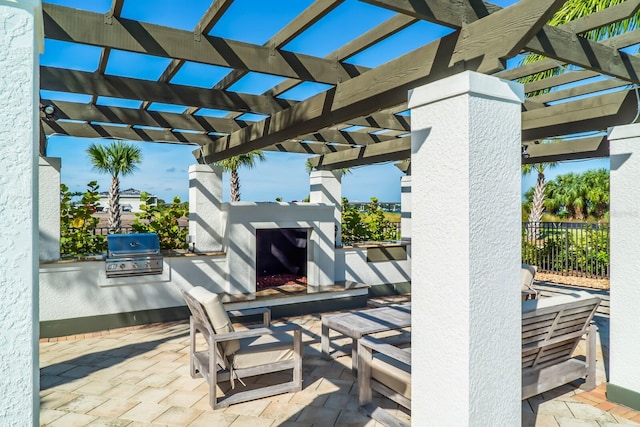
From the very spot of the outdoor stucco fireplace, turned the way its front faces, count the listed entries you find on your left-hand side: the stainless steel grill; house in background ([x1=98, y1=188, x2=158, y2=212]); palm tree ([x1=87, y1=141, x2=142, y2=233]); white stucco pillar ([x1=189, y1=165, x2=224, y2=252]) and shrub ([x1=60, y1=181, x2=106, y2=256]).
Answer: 0

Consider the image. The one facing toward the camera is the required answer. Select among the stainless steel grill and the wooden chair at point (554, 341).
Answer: the stainless steel grill

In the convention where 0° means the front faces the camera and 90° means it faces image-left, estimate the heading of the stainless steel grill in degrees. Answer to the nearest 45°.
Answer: approximately 0°

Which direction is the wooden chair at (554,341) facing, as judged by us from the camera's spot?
facing away from the viewer and to the left of the viewer

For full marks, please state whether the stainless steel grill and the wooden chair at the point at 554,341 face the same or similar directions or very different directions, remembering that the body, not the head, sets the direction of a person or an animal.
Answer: very different directions

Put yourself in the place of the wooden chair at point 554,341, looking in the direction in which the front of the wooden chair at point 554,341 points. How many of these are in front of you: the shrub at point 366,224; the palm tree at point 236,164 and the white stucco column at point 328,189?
3

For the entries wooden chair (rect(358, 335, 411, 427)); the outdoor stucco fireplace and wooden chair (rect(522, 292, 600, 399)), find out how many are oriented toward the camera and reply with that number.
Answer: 1

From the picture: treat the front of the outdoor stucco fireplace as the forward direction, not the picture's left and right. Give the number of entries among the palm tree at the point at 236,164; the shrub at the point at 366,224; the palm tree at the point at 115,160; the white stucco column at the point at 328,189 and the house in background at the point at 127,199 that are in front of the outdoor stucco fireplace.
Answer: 0

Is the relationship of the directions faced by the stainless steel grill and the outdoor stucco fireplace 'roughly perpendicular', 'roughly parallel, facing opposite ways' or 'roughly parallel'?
roughly parallel

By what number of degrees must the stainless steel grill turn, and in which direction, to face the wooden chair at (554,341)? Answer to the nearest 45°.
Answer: approximately 45° to its left

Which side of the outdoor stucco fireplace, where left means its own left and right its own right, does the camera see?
front

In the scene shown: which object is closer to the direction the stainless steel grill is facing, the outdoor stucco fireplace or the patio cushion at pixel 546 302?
the patio cushion

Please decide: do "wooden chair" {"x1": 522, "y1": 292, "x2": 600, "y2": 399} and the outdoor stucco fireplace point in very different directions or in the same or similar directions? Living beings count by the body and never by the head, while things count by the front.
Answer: very different directions

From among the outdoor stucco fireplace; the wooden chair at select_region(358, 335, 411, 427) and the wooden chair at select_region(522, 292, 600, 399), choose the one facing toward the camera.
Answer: the outdoor stucco fireplace

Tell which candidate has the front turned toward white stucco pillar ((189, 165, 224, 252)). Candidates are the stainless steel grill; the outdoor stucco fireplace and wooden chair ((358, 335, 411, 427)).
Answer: the wooden chair

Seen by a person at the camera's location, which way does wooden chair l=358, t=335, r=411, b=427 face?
facing away from the viewer and to the left of the viewer

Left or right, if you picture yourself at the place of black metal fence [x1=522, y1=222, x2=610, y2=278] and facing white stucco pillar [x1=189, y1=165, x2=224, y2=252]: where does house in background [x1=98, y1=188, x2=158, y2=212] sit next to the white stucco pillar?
right

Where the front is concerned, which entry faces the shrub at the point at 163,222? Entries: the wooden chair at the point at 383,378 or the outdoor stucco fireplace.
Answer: the wooden chair

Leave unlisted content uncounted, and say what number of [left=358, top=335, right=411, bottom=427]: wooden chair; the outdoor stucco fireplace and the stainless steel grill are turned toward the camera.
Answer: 2

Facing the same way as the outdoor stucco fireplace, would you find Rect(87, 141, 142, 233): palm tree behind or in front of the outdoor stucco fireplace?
behind

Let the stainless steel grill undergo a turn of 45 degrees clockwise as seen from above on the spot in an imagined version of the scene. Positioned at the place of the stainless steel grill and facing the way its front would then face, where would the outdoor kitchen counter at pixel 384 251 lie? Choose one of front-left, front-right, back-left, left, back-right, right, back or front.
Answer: back-left
